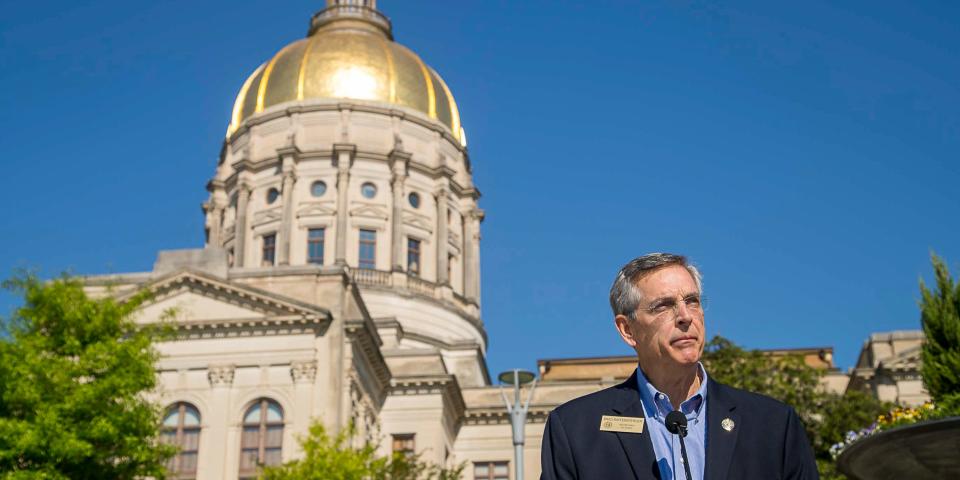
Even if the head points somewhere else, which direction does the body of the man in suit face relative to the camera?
toward the camera

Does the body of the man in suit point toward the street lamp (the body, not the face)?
no

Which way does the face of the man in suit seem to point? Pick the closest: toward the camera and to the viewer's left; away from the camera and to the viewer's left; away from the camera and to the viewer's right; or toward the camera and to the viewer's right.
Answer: toward the camera and to the viewer's right

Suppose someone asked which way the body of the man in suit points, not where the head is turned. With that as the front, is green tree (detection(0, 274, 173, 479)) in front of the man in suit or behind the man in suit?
behind
